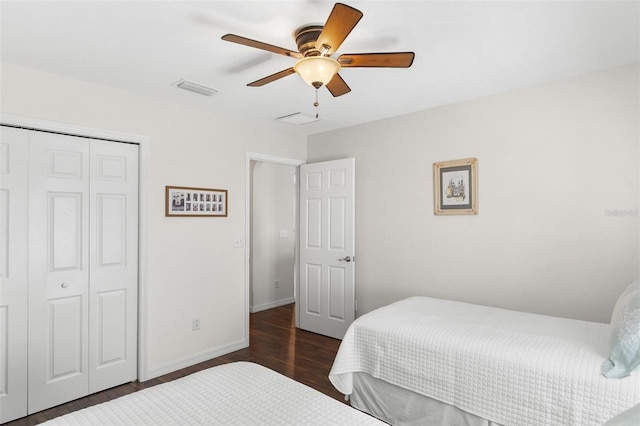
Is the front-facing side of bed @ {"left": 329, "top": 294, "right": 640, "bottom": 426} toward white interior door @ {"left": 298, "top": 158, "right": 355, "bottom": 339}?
yes

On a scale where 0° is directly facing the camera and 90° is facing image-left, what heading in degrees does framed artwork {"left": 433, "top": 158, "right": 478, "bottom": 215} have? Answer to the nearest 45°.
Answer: approximately 45°

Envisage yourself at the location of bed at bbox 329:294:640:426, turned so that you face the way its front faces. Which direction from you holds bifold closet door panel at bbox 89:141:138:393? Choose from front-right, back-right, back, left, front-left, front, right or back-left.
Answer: front-left

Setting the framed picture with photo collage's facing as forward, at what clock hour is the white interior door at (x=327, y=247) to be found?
The white interior door is roughly at 10 o'clock from the framed picture with photo collage.

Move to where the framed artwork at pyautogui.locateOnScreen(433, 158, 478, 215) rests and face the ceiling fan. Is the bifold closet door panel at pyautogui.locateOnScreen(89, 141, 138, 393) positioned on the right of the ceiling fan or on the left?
right

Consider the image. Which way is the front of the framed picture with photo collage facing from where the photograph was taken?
facing the viewer and to the right of the viewer

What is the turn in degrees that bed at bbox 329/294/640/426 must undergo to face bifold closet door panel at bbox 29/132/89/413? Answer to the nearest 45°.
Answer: approximately 45° to its left

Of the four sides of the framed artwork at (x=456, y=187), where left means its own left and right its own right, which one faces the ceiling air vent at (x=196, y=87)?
front

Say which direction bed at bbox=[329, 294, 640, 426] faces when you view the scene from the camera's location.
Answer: facing away from the viewer and to the left of the viewer

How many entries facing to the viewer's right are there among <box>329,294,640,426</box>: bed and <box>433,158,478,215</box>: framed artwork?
0

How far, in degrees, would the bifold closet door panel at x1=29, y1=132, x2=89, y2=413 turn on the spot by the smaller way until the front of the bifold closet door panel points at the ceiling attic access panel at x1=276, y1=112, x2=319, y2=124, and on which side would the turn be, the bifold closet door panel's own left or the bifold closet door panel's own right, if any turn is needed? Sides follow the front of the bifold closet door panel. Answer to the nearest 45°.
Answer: approximately 45° to the bifold closet door panel's own left

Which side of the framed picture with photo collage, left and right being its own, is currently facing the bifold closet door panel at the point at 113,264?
right

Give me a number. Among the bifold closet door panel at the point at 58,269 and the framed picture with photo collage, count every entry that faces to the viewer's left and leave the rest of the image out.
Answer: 0
